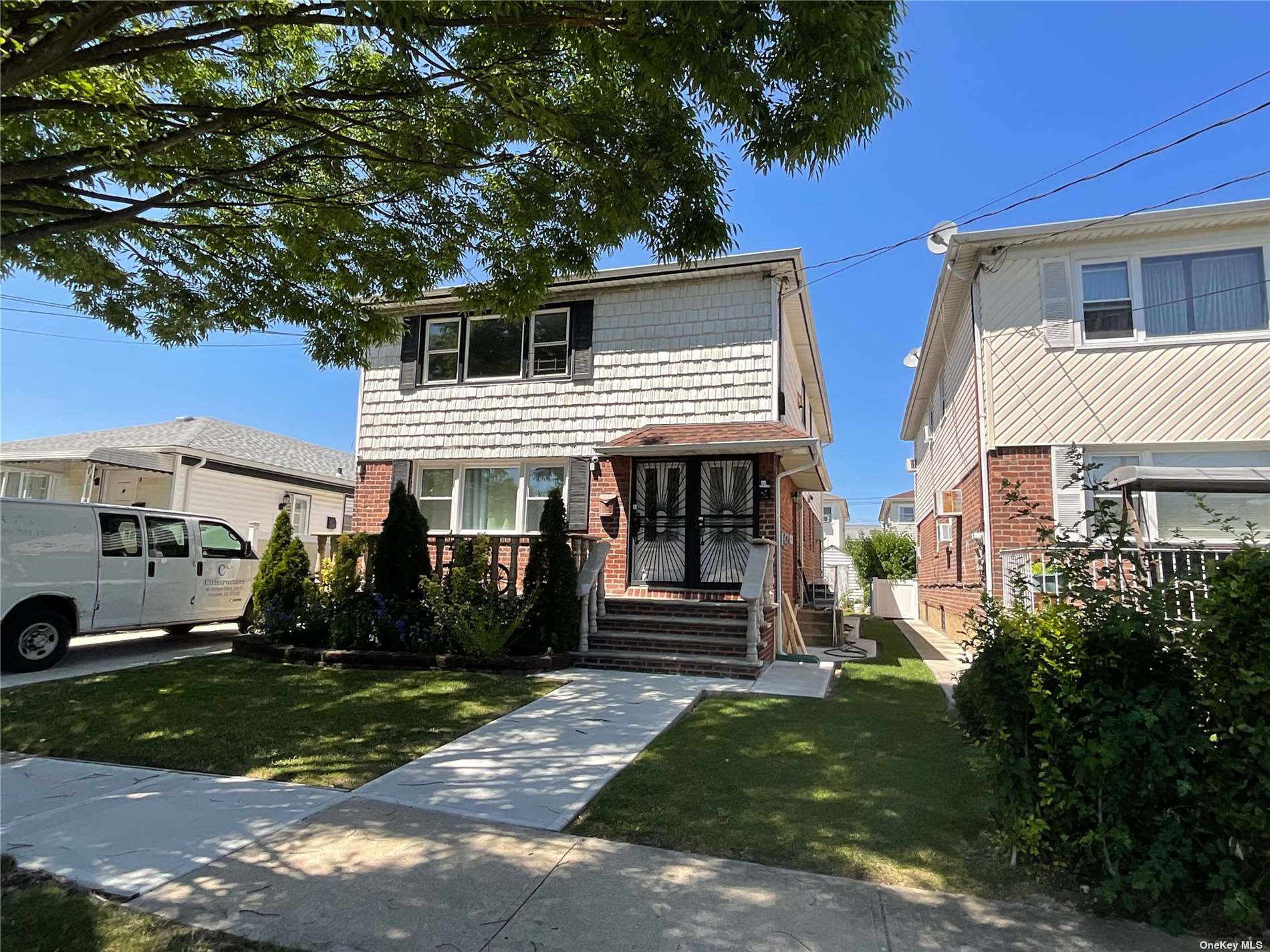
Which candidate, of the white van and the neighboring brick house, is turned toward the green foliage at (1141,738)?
the neighboring brick house

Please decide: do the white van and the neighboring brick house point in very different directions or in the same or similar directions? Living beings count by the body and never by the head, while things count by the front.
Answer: very different directions

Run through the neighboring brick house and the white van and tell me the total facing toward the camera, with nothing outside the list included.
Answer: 1

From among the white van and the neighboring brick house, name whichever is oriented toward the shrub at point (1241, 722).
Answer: the neighboring brick house

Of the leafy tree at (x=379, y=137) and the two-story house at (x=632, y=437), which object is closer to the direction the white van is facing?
the two-story house

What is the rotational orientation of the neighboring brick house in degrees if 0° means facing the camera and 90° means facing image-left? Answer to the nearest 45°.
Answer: approximately 0°

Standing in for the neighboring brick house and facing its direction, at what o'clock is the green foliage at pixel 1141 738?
The green foliage is roughly at 12 o'clock from the neighboring brick house.

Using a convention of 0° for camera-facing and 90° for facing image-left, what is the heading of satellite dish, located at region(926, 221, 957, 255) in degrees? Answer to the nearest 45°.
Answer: approximately 45°
